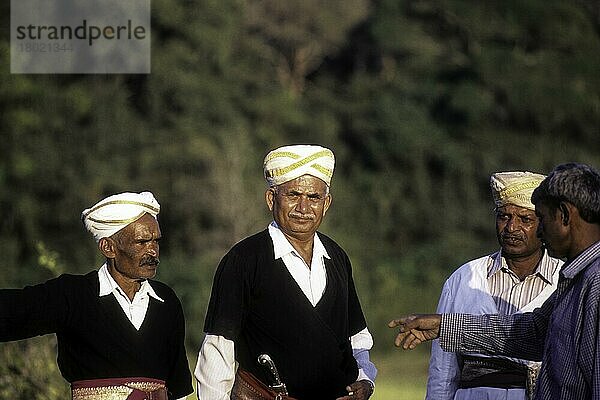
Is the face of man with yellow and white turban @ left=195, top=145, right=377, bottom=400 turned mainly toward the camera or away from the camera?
toward the camera

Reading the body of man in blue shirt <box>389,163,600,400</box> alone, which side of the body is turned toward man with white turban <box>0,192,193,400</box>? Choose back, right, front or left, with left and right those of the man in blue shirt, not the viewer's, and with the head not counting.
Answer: front

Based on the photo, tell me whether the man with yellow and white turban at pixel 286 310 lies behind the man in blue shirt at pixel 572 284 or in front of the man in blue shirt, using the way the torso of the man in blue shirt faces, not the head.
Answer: in front

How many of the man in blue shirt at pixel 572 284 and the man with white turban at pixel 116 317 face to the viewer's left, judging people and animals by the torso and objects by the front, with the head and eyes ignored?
1

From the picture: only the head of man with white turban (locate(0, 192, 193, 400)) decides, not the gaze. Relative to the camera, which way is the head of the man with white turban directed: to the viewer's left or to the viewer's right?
to the viewer's right

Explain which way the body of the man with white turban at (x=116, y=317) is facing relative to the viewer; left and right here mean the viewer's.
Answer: facing the viewer and to the right of the viewer

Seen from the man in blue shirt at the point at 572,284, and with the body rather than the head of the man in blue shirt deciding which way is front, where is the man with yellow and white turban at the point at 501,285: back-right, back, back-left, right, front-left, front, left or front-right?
right

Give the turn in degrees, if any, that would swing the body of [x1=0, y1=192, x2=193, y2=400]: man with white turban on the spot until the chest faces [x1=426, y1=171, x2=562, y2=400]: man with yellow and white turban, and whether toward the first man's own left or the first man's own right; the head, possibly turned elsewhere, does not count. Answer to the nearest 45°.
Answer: approximately 45° to the first man's own left

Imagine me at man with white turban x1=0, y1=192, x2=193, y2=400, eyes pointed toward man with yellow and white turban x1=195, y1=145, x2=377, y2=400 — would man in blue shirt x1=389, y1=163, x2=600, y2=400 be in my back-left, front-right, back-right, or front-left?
front-right

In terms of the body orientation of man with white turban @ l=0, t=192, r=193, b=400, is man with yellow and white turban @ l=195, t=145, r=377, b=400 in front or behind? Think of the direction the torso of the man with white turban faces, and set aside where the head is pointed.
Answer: in front

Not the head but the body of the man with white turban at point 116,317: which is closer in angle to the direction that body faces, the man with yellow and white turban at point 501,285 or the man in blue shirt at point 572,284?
the man in blue shirt

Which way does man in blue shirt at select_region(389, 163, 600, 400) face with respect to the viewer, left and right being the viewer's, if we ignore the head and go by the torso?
facing to the left of the viewer

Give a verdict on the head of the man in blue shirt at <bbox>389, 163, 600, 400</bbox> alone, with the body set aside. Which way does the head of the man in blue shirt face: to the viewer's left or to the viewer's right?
to the viewer's left

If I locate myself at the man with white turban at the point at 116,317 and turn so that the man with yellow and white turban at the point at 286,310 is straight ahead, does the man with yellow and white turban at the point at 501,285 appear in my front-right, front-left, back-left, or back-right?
front-left

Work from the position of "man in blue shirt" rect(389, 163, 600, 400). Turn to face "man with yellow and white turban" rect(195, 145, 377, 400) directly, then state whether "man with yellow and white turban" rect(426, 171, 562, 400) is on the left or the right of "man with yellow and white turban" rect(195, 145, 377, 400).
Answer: right
